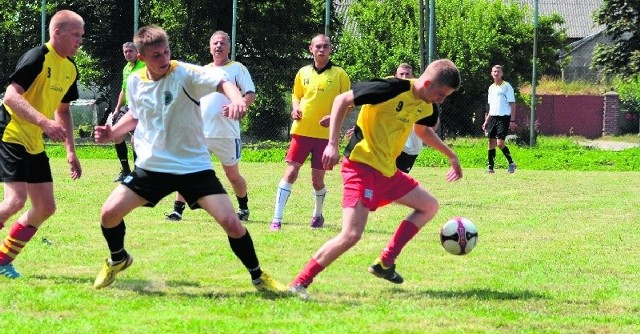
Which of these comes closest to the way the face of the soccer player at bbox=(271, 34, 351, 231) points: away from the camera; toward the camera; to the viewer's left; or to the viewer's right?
toward the camera

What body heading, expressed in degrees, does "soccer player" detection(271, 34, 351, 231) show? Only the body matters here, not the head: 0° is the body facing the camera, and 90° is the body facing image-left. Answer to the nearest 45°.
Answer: approximately 0°

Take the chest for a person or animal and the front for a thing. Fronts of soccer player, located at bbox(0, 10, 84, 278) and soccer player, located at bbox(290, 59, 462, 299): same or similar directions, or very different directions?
same or similar directions

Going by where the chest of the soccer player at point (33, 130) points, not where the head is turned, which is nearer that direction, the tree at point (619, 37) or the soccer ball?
the soccer ball

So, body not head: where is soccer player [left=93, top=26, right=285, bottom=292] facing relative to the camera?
toward the camera

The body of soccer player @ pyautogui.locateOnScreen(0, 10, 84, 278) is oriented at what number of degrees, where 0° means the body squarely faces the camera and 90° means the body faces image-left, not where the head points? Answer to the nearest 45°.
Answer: approximately 315°

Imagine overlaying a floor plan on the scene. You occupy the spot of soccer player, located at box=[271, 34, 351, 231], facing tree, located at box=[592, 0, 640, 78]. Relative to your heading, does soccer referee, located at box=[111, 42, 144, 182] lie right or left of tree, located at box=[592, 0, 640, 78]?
left

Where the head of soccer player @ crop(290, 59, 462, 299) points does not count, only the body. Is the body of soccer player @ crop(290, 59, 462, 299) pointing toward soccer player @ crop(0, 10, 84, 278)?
no

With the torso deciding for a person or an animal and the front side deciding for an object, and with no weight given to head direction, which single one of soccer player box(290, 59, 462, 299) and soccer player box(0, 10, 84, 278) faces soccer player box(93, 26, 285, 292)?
soccer player box(0, 10, 84, 278)

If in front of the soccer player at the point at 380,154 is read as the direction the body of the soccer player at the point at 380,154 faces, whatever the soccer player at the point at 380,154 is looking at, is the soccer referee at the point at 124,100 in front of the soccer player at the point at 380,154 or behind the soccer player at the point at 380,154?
behind

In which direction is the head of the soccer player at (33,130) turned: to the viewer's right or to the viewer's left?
to the viewer's right

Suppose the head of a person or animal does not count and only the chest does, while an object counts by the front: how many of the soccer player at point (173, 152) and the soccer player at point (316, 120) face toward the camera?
2

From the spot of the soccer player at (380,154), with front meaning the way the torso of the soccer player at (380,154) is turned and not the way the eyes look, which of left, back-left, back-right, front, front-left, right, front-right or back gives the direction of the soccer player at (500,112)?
back-left

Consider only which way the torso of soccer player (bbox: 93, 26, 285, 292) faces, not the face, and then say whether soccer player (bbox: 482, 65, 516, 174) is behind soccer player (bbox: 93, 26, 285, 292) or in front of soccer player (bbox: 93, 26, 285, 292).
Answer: behind

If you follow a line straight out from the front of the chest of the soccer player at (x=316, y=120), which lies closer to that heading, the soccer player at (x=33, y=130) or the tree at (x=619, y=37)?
the soccer player

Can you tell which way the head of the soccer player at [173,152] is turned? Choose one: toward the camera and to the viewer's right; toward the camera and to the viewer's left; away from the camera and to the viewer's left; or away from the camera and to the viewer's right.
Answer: toward the camera and to the viewer's right

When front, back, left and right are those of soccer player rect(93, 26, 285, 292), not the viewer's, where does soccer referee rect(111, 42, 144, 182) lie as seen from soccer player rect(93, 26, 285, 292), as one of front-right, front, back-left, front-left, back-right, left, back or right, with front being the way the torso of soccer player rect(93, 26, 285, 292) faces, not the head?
back

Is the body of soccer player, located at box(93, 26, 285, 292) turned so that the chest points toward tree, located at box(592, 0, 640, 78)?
no
